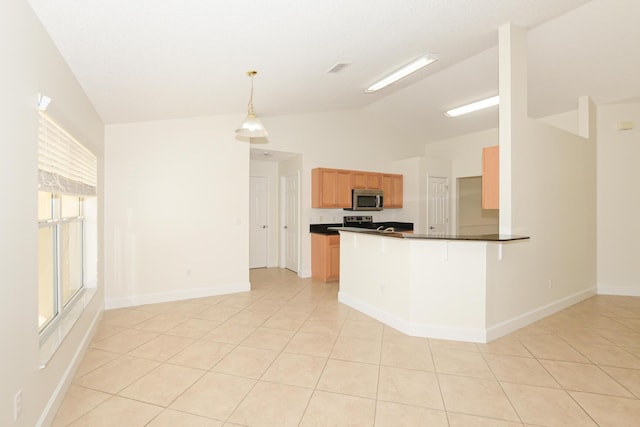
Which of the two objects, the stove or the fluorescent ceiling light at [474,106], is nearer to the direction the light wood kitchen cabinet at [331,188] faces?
the fluorescent ceiling light

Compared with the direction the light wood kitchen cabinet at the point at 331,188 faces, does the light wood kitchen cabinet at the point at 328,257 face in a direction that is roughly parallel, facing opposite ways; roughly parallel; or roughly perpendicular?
roughly parallel

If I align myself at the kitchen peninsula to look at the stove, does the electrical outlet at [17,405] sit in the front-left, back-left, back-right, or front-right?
back-left

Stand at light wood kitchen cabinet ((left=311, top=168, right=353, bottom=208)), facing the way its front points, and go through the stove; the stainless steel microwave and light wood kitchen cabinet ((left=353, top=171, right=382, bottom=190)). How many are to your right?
0

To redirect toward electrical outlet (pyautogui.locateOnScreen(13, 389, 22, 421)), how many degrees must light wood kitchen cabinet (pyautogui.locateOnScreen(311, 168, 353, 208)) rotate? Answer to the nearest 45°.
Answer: approximately 45° to its right

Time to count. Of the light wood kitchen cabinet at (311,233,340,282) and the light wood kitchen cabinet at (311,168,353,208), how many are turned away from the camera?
0

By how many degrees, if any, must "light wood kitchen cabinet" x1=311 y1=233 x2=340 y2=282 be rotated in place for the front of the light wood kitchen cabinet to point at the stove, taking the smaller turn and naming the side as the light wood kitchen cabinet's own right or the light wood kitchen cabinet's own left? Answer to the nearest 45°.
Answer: approximately 90° to the light wood kitchen cabinet's own left

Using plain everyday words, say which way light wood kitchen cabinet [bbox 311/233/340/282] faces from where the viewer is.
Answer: facing the viewer and to the right of the viewer

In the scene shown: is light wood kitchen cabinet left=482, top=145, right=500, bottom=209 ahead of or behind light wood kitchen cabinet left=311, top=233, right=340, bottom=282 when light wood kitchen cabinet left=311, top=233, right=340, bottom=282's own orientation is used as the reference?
ahead

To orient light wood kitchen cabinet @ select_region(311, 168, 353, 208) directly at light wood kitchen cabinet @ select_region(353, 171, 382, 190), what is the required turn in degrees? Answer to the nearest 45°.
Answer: approximately 90° to its left

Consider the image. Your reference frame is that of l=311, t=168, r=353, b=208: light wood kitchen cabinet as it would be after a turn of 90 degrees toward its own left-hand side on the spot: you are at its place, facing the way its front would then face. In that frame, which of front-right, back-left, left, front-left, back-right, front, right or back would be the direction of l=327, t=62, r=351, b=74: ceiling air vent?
back-right

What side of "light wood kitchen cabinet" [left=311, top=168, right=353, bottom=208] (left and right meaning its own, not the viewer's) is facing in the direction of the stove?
left

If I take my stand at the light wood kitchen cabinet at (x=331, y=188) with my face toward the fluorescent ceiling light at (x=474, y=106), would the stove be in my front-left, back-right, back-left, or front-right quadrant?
front-left
